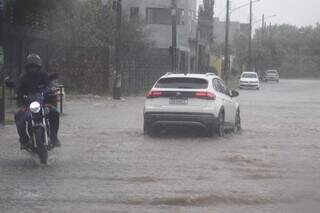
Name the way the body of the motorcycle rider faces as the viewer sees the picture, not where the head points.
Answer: toward the camera

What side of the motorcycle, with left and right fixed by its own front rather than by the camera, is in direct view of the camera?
front

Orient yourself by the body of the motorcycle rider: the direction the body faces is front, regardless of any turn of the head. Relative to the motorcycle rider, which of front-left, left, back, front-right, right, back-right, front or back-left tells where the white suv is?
back-left

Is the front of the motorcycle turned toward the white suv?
no

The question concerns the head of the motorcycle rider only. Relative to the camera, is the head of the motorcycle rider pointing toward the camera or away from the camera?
toward the camera
